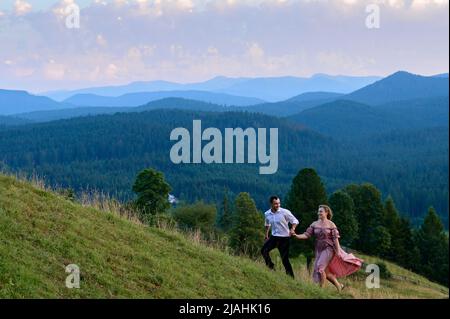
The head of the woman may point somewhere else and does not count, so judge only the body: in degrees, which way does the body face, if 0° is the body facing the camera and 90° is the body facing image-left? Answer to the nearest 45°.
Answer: approximately 45°

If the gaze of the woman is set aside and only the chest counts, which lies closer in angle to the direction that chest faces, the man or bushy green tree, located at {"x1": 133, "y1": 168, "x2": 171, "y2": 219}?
the man

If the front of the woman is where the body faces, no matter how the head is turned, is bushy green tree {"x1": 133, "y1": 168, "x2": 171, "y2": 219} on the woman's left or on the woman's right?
on the woman's right

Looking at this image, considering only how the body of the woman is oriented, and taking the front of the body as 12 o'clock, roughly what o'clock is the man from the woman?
The man is roughly at 2 o'clock from the woman.

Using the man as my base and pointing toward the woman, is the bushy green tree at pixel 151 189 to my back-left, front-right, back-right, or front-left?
back-left

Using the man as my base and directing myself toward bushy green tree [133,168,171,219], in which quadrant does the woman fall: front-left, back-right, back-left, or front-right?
back-right
